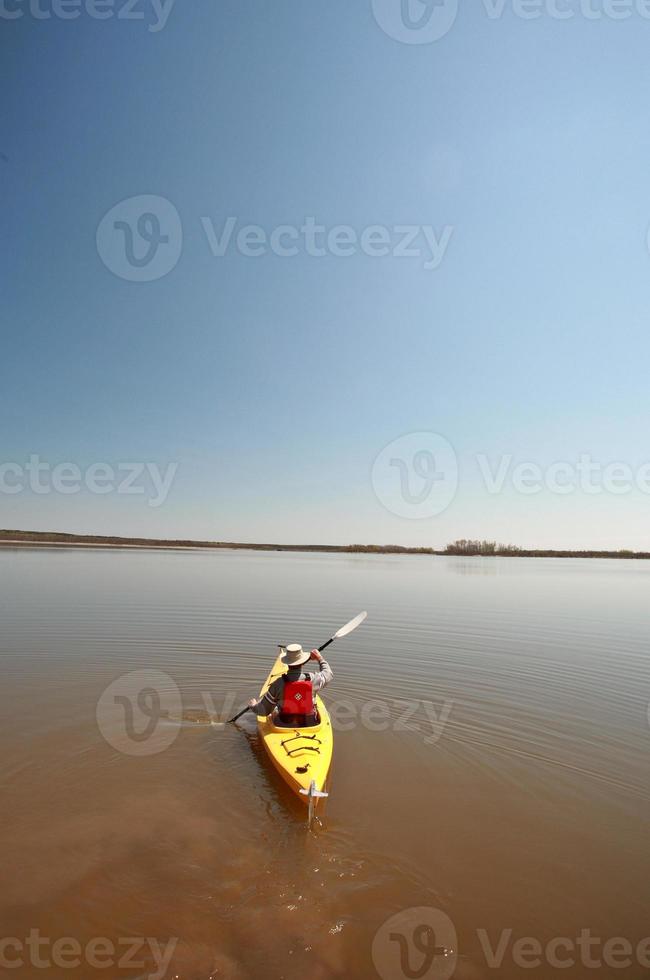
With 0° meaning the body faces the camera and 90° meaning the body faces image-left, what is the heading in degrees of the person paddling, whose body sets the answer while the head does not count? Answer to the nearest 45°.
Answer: approximately 180°

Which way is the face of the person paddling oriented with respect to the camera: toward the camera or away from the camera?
away from the camera
